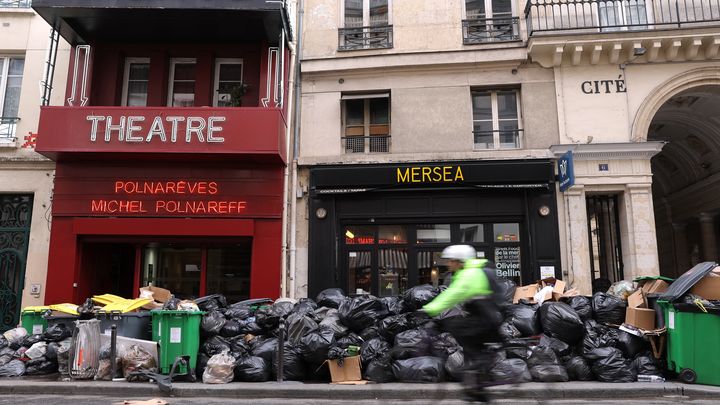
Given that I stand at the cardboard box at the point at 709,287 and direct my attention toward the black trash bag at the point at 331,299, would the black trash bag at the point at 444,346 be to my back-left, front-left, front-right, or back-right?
front-left

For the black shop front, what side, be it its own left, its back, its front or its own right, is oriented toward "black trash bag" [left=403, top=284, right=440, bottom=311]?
front

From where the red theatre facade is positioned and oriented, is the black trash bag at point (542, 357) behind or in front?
in front

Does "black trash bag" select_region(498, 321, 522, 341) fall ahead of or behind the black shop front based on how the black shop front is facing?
ahead

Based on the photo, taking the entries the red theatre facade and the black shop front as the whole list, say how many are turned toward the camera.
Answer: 2

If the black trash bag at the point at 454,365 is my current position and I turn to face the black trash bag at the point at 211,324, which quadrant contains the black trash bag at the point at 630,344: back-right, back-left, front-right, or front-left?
back-right

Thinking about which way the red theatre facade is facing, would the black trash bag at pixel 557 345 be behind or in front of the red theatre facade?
in front

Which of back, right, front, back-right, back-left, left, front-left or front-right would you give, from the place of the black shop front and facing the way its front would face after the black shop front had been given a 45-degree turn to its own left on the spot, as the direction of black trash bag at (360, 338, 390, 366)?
front-right

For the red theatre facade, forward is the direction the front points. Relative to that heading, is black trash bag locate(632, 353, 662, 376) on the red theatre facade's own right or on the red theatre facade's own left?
on the red theatre facade's own left

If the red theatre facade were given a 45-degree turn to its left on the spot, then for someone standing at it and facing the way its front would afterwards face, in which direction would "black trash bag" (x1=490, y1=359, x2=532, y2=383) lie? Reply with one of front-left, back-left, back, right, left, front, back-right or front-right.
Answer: front

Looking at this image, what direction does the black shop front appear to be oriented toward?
toward the camera

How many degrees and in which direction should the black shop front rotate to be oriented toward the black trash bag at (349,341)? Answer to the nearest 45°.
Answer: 0° — it already faces it

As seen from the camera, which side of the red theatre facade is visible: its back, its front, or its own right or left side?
front
